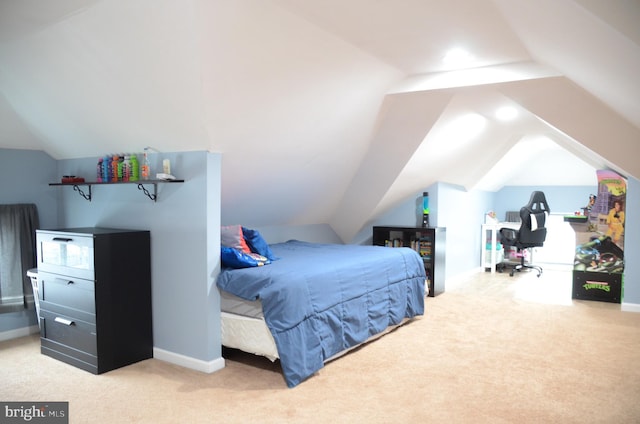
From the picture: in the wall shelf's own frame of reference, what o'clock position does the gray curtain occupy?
The gray curtain is roughly at 3 o'clock from the wall shelf.

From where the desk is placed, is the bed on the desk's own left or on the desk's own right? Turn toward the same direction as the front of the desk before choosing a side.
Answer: on the desk's own right

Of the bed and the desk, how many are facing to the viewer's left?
0

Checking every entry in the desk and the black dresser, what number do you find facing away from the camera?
0

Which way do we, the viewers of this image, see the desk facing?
facing the viewer and to the right of the viewer

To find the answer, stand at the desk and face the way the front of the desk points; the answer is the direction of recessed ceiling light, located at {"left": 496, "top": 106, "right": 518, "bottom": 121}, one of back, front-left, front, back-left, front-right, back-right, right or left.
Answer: front-right

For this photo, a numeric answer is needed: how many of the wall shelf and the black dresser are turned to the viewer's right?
0

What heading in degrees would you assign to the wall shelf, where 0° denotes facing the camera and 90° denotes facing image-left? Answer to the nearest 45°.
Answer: approximately 45°

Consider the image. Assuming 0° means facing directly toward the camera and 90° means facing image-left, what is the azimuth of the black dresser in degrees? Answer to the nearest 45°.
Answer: approximately 45°
